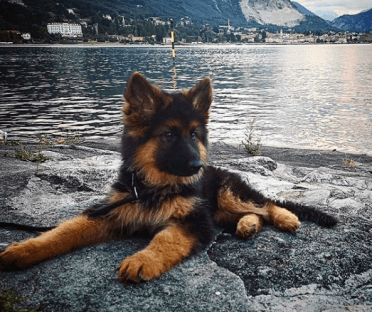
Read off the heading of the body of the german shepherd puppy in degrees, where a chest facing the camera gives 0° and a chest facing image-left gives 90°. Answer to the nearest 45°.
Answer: approximately 45°

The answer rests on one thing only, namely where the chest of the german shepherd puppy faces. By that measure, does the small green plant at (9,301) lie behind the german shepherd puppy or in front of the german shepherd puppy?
in front
